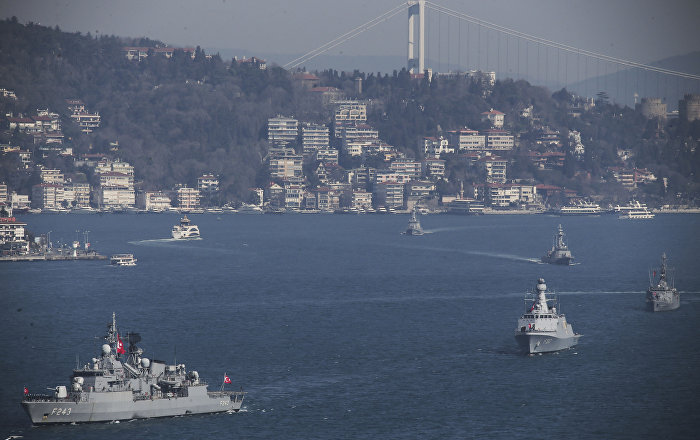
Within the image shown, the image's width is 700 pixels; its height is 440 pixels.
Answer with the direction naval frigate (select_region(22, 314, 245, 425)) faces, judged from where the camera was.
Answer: facing the viewer and to the left of the viewer
